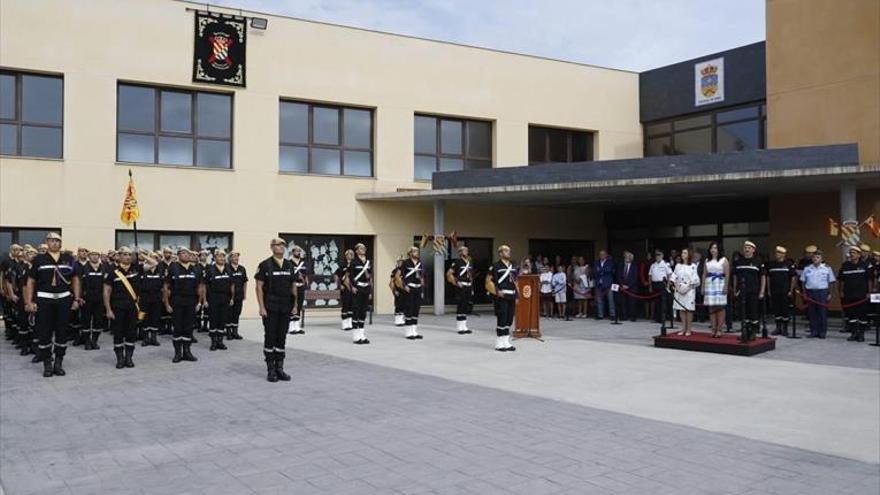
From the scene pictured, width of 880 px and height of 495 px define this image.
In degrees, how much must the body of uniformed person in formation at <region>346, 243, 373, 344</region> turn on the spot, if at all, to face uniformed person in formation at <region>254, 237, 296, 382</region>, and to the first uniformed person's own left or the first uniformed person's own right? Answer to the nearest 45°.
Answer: approximately 45° to the first uniformed person's own right

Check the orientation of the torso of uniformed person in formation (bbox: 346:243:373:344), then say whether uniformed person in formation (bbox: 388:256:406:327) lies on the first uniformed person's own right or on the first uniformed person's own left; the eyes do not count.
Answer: on the first uniformed person's own left

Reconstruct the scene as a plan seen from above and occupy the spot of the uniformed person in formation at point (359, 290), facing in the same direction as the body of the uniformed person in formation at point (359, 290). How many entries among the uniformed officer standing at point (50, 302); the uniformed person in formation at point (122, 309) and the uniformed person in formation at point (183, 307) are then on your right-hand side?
3

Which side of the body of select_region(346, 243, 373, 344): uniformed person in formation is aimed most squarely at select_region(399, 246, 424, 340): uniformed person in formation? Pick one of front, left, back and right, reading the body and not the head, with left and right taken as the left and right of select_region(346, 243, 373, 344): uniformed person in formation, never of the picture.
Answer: left

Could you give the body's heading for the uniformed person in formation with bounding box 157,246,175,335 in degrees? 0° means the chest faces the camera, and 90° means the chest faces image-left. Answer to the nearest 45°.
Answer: approximately 315°

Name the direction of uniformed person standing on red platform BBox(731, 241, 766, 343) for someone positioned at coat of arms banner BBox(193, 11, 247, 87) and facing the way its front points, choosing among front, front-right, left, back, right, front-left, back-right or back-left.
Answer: front-left

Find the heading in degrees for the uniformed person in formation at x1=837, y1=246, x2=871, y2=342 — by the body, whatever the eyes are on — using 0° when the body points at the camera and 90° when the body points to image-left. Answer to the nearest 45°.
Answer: approximately 45°

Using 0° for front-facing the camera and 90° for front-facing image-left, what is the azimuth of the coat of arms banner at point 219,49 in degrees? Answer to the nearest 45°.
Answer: approximately 0°

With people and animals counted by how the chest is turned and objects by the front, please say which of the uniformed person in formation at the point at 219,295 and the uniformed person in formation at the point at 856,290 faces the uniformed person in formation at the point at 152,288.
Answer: the uniformed person in formation at the point at 856,290
